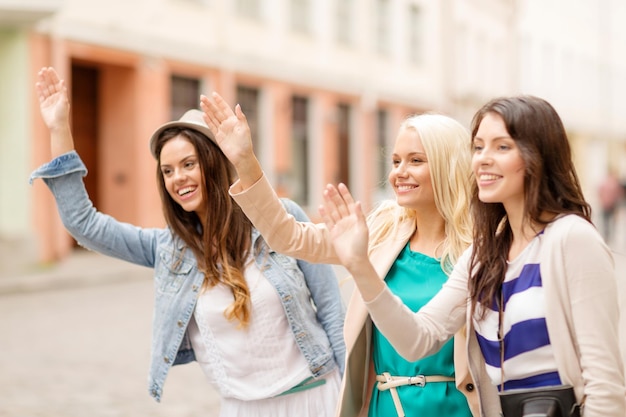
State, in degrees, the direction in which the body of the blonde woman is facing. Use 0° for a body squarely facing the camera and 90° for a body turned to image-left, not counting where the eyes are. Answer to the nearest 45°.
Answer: approximately 0°

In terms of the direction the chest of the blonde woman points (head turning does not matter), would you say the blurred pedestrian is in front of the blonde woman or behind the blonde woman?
behind
